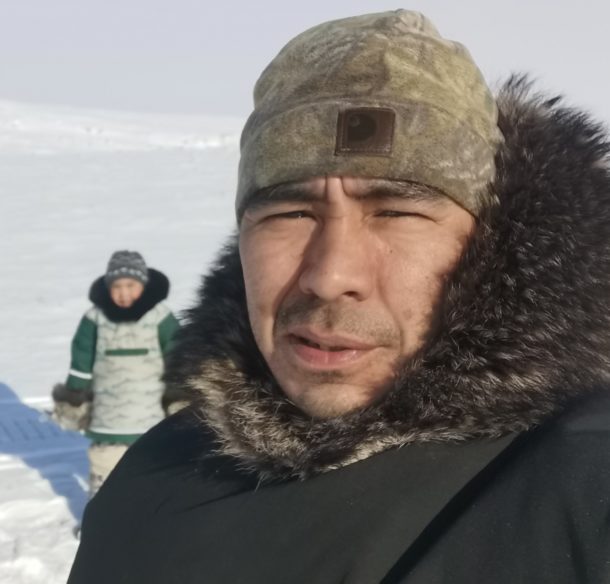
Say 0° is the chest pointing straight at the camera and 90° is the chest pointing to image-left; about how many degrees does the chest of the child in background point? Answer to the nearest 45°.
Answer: approximately 0°

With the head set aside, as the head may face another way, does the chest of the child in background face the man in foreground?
yes
